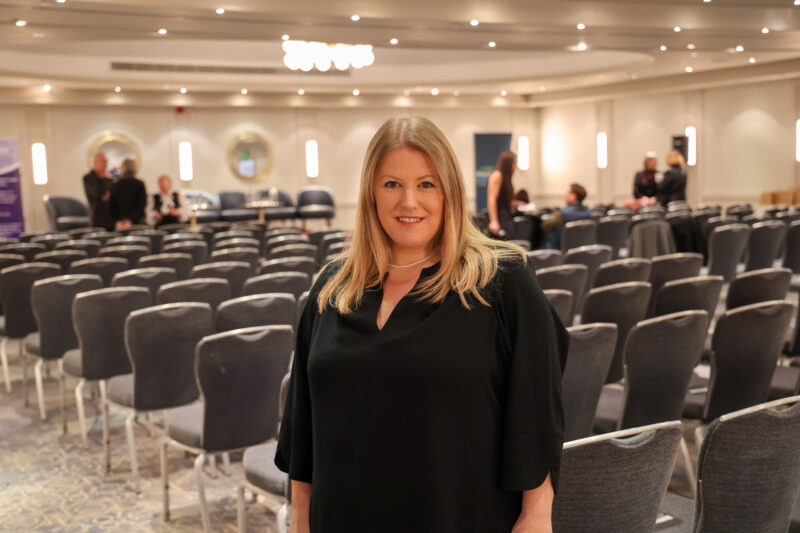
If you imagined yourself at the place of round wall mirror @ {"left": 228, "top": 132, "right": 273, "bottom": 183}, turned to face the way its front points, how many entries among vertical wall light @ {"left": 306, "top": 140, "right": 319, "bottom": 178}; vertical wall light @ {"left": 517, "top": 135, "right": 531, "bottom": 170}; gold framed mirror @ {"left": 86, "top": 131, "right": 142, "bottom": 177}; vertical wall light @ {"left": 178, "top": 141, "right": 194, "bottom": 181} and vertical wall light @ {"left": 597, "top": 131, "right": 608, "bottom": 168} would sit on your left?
3

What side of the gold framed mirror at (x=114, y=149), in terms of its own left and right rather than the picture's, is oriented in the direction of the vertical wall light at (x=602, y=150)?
left

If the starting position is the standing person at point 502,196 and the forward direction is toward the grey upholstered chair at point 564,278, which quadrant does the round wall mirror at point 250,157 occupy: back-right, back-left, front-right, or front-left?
back-right

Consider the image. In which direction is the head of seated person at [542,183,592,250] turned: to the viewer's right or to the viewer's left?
to the viewer's left

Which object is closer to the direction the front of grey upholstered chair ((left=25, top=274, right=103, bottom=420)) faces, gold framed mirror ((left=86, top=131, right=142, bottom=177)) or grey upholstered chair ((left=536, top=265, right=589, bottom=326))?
the gold framed mirror

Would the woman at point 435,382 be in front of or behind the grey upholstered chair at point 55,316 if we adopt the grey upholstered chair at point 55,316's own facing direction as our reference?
behind

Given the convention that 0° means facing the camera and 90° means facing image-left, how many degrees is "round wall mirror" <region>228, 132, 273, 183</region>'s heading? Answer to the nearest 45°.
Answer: approximately 0°

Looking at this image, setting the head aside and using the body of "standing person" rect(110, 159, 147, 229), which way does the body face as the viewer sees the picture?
away from the camera
